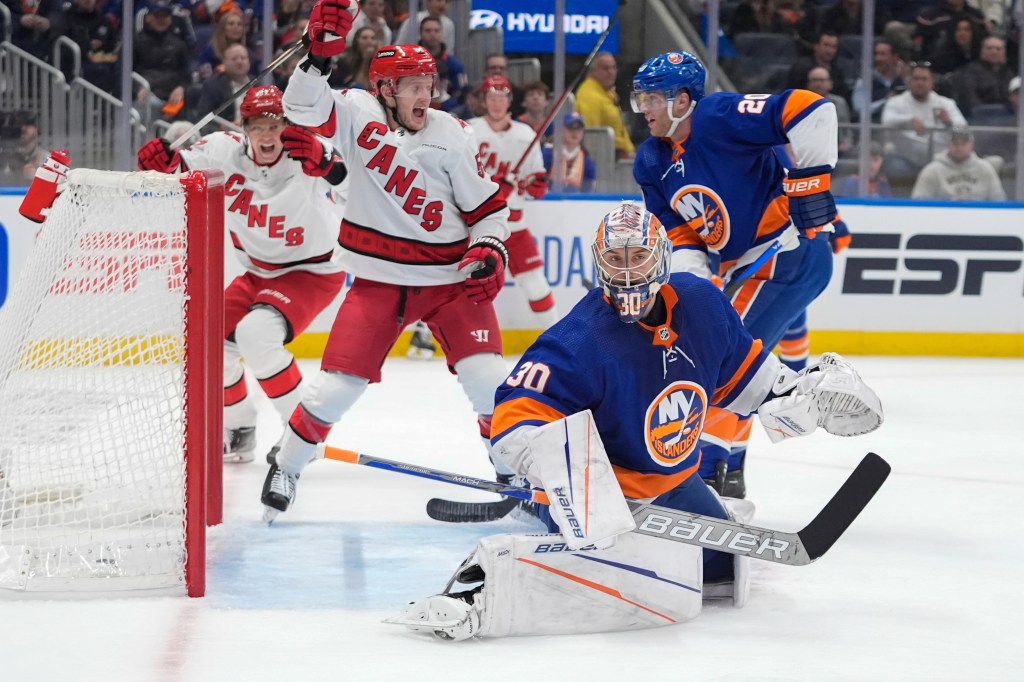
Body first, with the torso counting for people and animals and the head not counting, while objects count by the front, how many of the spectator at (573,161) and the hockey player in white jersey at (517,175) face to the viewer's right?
0

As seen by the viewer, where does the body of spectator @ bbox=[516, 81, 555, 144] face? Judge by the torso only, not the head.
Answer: toward the camera

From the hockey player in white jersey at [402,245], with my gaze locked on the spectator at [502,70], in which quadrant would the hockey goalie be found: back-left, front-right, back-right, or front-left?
back-right

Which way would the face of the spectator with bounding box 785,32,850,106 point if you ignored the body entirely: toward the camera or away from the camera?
toward the camera

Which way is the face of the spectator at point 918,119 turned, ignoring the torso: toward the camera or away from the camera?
toward the camera

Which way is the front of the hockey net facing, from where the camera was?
facing to the right of the viewer

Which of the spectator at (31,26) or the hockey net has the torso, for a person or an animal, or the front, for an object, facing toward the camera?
the spectator

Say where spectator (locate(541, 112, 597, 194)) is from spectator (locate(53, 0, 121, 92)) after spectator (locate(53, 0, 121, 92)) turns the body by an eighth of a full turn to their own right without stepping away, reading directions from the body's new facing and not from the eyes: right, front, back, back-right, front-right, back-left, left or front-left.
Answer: back-left

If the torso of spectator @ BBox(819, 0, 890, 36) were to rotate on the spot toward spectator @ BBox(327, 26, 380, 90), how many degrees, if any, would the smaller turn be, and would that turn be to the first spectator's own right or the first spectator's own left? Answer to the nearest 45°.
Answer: approximately 90° to the first spectator's own right

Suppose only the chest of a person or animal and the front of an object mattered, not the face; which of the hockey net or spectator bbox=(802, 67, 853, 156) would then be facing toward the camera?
the spectator

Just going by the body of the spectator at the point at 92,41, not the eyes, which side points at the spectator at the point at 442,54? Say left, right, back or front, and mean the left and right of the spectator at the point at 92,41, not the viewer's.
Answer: left

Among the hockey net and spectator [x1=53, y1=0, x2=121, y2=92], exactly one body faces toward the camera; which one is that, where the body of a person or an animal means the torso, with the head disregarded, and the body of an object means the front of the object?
the spectator

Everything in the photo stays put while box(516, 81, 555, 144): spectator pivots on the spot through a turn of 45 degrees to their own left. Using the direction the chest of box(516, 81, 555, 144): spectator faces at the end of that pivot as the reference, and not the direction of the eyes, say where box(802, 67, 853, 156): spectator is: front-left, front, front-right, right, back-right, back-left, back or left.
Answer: front-left
